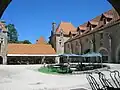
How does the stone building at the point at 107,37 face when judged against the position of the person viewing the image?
facing the viewer and to the left of the viewer
